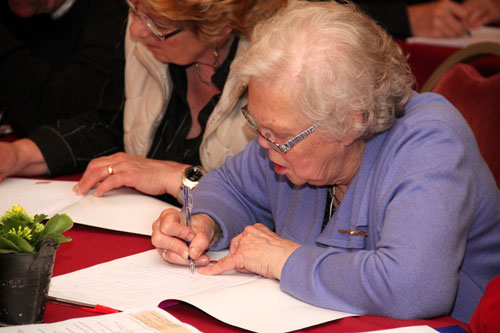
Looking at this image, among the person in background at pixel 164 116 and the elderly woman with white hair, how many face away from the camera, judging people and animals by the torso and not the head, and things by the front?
0

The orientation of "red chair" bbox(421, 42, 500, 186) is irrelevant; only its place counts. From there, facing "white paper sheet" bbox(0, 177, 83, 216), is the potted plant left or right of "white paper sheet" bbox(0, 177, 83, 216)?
left

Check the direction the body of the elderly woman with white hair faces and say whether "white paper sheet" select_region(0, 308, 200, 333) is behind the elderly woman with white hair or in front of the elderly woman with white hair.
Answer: in front

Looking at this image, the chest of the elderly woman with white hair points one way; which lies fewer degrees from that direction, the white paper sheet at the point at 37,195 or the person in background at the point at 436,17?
the white paper sheet

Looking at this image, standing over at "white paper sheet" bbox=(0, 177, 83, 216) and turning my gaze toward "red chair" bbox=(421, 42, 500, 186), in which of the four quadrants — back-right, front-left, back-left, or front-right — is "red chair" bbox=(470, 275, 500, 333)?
front-right

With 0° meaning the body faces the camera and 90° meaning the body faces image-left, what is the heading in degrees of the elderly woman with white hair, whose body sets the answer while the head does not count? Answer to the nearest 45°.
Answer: approximately 45°

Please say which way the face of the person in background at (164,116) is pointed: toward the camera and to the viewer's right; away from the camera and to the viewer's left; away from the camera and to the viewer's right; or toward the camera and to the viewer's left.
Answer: toward the camera and to the viewer's left

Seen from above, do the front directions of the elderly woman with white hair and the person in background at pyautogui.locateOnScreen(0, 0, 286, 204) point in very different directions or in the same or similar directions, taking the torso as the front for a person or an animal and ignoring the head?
same or similar directions

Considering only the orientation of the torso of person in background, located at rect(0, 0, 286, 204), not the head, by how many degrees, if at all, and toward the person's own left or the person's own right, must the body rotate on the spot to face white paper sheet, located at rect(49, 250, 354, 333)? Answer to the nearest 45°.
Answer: approximately 45° to the person's own left

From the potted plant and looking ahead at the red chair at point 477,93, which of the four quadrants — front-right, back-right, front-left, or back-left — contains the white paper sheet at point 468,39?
front-left

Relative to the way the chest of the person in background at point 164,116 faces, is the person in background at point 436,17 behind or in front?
behind

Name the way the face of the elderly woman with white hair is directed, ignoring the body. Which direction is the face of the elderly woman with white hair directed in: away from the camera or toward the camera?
toward the camera

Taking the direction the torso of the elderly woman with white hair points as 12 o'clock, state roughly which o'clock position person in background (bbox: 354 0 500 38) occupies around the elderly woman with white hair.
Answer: The person in background is roughly at 5 o'clock from the elderly woman with white hair.
